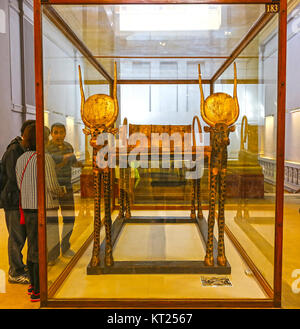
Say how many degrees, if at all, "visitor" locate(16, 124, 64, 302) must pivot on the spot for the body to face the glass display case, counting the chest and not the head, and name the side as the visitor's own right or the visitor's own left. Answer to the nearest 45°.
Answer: approximately 45° to the visitor's own right

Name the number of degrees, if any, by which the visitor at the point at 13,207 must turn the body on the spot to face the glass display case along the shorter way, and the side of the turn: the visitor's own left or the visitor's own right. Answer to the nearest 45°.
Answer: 0° — they already face it

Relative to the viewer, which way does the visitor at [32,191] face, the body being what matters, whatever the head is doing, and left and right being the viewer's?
facing away from the viewer and to the right of the viewer

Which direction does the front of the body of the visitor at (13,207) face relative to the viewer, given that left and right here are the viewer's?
facing to the right of the viewer
